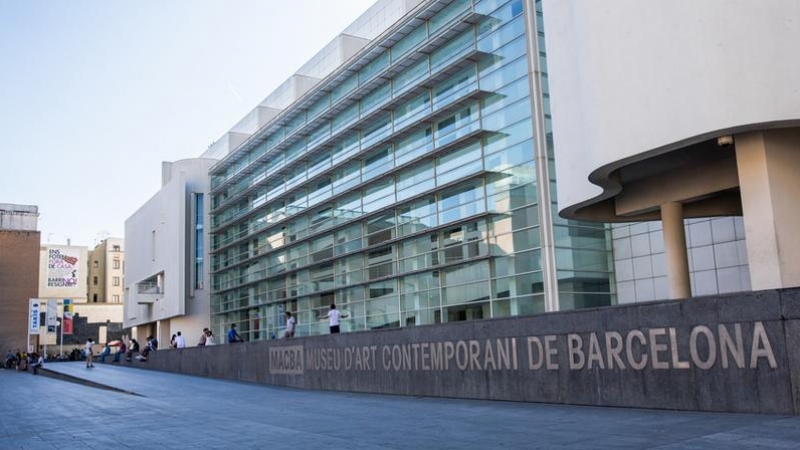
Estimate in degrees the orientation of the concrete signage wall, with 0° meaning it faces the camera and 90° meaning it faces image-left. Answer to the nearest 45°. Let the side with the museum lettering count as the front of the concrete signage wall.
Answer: approximately 45°
